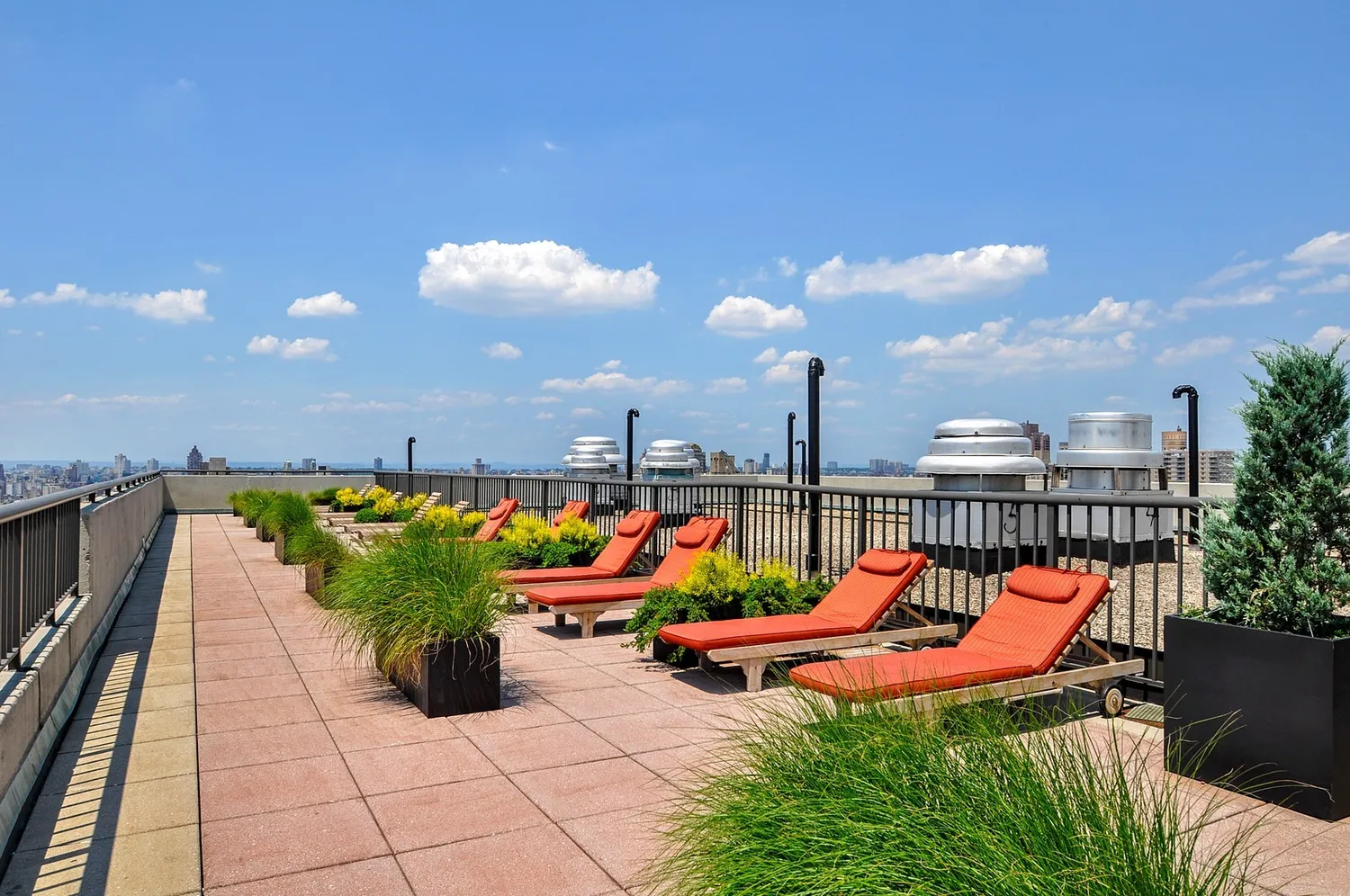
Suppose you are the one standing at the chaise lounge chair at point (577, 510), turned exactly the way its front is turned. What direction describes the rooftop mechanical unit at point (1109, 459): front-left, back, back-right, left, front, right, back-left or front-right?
back-left

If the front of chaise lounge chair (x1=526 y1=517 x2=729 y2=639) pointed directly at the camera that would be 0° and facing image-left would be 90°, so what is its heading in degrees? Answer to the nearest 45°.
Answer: approximately 45°

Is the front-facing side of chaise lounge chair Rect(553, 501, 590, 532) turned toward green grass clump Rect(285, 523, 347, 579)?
yes

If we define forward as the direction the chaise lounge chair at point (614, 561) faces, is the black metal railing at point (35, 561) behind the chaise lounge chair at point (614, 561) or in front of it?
in front

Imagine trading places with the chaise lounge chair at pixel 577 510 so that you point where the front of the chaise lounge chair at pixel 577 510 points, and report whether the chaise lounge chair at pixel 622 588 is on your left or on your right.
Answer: on your left

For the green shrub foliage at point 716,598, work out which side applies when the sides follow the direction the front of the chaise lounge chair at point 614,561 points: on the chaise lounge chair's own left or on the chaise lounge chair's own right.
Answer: on the chaise lounge chair's own left

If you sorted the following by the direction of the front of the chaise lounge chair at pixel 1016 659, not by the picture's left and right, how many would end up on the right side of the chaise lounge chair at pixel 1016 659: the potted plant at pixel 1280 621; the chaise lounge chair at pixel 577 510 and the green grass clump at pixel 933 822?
1

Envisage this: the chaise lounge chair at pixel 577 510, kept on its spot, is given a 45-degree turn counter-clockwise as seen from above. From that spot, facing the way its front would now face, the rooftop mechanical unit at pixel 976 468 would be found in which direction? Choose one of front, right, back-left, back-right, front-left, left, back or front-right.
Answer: left

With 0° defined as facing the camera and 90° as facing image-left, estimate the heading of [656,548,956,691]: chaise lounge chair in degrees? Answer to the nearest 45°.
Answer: approximately 45°

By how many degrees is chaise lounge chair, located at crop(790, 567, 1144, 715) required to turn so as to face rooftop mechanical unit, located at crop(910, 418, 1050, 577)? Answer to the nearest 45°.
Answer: approximately 135° to its right

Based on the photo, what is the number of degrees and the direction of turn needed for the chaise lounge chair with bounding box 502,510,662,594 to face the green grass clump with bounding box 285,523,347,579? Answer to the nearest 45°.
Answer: approximately 45° to its right
